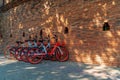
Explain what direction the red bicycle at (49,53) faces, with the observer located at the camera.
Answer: facing to the right of the viewer
